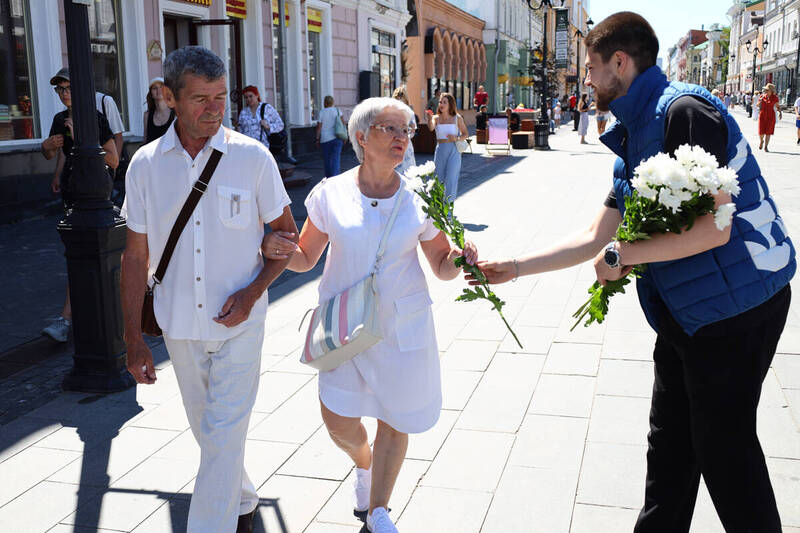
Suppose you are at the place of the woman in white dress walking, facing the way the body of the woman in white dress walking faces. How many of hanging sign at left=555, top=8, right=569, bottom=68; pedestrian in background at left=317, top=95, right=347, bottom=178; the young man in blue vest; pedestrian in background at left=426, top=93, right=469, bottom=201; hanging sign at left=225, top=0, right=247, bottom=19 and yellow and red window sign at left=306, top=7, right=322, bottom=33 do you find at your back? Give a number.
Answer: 5

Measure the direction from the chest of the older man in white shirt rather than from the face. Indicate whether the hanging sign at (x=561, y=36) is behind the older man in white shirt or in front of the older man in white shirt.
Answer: behind

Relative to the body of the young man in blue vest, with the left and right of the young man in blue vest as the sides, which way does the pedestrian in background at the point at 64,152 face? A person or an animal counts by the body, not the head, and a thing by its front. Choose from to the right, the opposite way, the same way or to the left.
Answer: to the left

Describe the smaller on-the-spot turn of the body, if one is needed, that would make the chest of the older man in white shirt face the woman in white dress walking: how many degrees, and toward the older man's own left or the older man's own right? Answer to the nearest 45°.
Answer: approximately 90° to the older man's own left

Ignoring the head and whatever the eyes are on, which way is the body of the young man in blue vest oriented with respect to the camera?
to the viewer's left

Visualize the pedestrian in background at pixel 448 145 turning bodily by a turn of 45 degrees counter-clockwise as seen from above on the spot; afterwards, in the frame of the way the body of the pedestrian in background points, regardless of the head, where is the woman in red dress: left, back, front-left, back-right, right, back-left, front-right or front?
left

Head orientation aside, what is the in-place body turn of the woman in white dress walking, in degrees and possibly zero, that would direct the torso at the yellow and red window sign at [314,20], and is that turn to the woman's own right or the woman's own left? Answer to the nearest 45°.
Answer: approximately 180°

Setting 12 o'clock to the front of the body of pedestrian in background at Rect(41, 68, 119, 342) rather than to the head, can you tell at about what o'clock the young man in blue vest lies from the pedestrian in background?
The young man in blue vest is roughly at 10 o'clock from the pedestrian in background.

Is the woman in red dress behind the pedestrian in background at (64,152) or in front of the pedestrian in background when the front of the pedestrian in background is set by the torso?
behind

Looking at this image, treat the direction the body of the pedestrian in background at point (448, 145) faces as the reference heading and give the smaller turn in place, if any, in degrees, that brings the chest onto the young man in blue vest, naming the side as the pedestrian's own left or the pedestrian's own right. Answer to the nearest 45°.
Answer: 0° — they already face them
